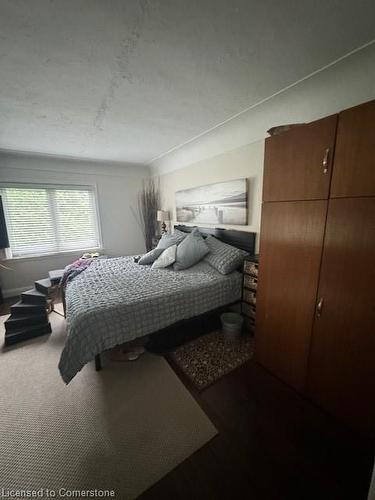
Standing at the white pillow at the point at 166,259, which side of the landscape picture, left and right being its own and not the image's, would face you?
front

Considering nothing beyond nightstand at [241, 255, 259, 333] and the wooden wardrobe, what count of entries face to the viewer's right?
0

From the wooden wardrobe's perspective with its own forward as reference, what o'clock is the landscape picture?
The landscape picture is roughly at 3 o'clock from the wooden wardrobe.

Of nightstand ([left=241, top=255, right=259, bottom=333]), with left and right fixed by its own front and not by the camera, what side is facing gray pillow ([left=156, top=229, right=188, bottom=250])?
right

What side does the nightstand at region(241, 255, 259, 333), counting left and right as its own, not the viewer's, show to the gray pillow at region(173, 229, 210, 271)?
right

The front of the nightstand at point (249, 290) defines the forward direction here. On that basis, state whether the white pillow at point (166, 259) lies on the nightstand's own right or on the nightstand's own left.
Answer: on the nightstand's own right

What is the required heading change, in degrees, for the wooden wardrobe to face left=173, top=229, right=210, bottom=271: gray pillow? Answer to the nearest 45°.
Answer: approximately 90° to its right

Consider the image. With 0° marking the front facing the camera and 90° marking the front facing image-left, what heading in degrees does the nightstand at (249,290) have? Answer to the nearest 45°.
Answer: approximately 45°

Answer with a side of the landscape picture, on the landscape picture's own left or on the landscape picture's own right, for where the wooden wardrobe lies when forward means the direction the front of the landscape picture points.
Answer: on the landscape picture's own left

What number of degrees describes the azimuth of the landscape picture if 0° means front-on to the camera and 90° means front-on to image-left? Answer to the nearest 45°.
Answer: approximately 45°

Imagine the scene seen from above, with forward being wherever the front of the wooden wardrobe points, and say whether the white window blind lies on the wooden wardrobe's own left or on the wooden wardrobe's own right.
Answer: on the wooden wardrobe's own right
